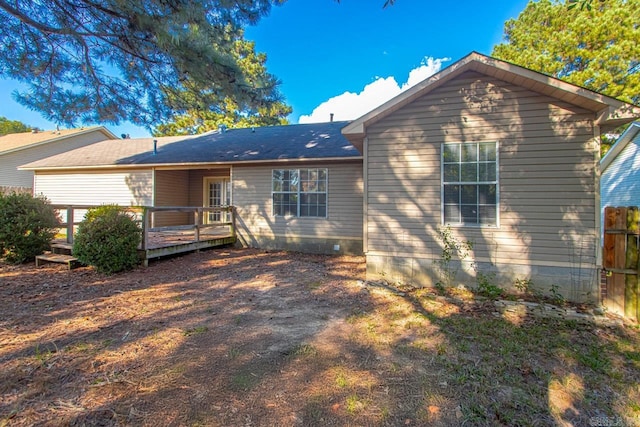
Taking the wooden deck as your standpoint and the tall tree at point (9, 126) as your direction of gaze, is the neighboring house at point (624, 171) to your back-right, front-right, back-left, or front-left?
back-right
